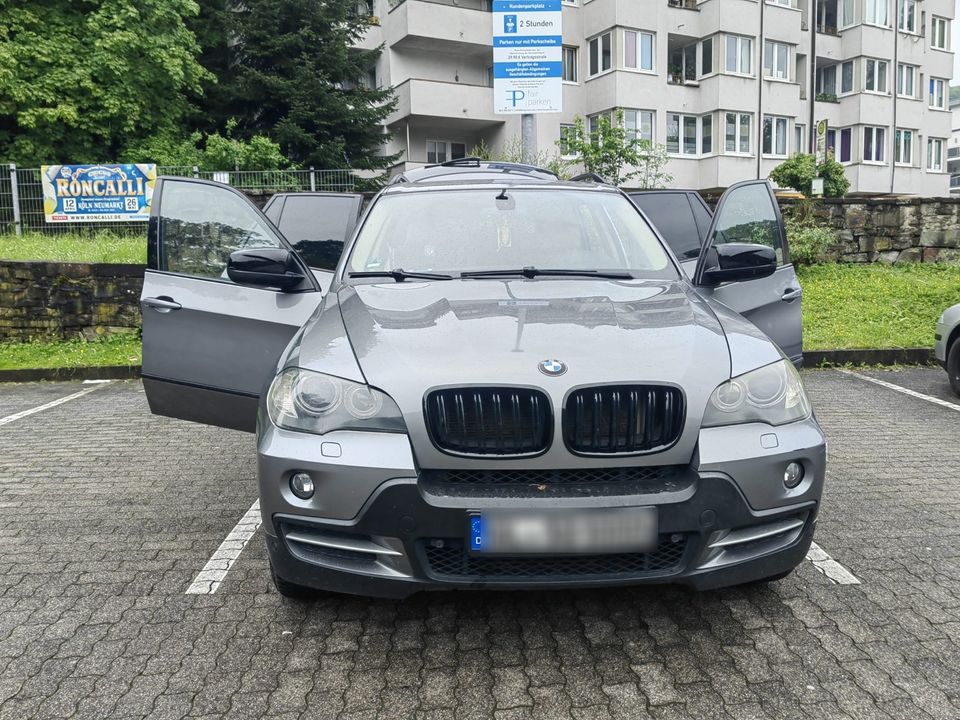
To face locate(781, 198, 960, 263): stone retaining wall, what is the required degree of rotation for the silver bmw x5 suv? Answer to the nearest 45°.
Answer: approximately 135° to its left

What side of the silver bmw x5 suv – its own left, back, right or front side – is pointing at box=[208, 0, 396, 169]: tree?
back

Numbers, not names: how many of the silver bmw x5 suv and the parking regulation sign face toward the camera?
2

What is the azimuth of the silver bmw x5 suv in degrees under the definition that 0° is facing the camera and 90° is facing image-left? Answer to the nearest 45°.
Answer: approximately 0°

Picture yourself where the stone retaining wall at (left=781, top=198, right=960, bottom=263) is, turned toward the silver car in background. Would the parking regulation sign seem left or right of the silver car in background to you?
right

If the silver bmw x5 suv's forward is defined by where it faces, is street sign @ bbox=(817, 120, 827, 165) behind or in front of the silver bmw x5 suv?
behind

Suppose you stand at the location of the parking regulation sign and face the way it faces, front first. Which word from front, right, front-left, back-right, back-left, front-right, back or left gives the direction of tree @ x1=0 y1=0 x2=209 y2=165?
back-right

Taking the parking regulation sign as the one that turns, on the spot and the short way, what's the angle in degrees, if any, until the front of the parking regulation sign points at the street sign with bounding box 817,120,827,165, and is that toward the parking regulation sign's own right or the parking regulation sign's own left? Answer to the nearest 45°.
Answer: approximately 135° to the parking regulation sign's own left
